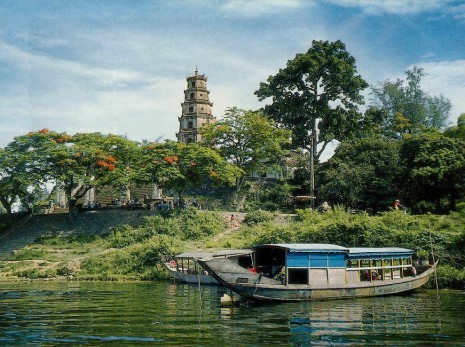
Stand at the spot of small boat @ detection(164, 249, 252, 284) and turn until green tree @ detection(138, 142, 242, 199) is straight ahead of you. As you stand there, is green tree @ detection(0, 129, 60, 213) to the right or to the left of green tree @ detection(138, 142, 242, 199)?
left

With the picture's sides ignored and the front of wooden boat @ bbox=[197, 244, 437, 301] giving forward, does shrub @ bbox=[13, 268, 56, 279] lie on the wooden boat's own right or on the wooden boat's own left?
on the wooden boat's own right

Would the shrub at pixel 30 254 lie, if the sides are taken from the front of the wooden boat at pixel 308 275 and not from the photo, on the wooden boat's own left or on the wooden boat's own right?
on the wooden boat's own right

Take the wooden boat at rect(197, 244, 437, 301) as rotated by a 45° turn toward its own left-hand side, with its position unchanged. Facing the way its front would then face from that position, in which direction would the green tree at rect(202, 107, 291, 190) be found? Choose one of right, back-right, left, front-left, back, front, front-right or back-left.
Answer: back

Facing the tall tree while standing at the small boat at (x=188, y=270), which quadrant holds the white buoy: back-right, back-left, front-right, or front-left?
back-right

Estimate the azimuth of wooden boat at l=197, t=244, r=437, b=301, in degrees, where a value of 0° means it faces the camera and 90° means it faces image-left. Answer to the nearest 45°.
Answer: approximately 45°

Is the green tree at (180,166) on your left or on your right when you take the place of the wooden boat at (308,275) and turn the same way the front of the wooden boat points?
on your right

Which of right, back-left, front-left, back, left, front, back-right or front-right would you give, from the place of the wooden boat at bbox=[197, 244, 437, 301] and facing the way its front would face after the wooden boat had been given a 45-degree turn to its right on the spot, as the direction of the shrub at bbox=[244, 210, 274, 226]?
right
